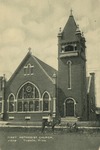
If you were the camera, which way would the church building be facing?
facing the viewer
